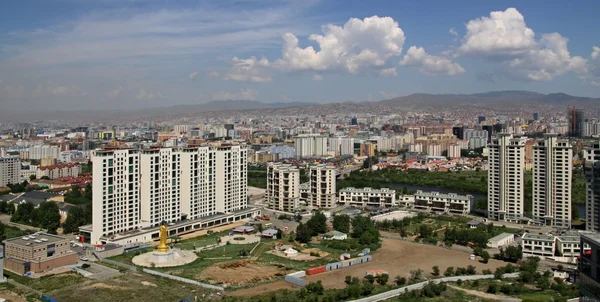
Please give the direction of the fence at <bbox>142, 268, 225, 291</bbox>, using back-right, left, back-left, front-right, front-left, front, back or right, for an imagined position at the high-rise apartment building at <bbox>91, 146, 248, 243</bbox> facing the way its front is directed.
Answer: front-right

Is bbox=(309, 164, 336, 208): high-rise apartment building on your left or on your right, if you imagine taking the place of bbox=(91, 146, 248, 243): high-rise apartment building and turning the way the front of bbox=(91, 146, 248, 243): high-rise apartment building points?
on your left

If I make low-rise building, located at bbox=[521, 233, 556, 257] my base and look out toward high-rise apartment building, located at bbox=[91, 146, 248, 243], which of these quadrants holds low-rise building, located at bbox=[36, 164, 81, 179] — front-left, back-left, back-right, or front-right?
front-right

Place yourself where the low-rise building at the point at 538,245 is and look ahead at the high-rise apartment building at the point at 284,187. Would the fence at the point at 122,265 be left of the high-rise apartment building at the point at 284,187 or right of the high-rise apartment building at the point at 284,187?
left

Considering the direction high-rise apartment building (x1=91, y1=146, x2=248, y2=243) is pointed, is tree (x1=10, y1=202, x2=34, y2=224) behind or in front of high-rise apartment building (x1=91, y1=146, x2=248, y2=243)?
behind

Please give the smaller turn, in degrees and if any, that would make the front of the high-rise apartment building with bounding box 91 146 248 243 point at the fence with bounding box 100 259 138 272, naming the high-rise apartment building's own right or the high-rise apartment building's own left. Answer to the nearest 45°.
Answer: approximately 45° to the high-rise apartment building's own right

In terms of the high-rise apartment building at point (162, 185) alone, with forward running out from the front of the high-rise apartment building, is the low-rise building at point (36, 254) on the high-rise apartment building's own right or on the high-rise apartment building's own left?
on the high-rise apartment building's own right

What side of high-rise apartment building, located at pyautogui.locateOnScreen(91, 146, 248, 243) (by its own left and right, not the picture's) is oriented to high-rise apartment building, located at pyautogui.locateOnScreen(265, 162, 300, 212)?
left

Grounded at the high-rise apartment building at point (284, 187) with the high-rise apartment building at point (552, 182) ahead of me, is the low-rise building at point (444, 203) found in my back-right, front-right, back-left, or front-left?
front-left

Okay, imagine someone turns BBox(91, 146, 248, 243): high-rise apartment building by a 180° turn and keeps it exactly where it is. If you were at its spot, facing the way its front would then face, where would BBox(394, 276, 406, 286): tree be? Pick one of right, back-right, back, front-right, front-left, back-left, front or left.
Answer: back

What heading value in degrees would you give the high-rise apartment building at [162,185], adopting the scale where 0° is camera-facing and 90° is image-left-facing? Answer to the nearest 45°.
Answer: approximately 315°

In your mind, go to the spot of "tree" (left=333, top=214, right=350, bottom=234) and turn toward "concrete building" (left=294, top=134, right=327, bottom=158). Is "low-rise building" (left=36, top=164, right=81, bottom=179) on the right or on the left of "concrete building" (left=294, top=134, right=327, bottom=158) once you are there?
left
